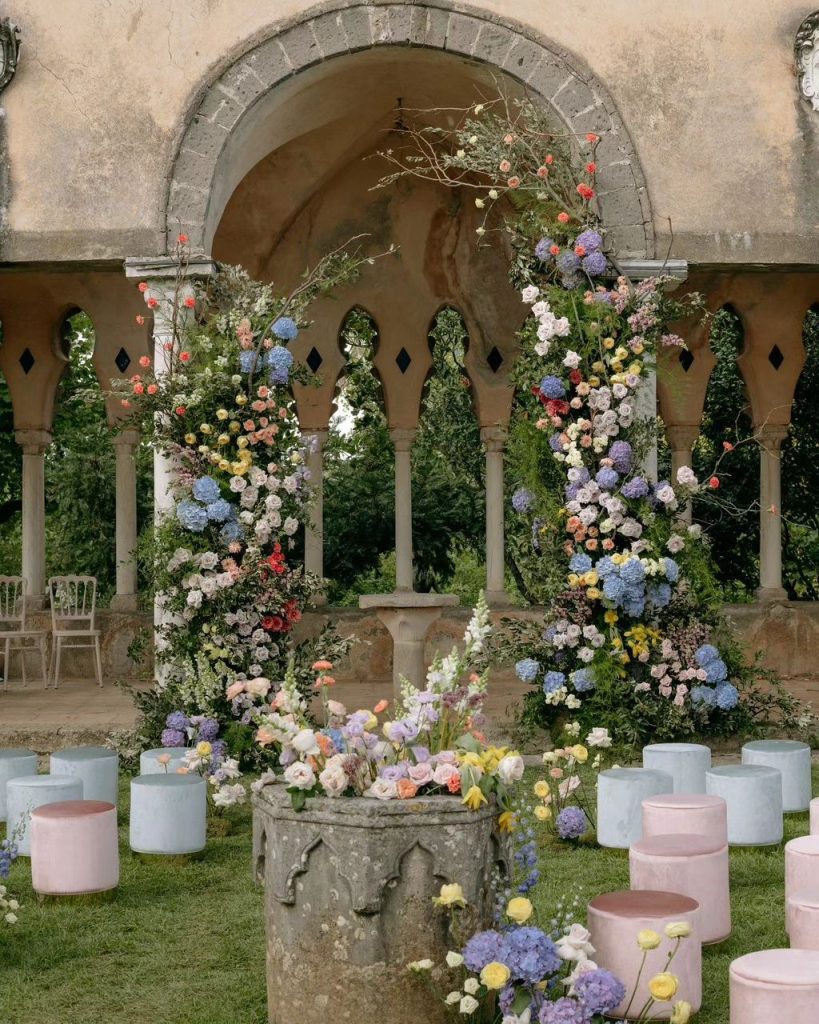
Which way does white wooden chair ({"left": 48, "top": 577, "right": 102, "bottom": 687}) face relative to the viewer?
toward the camera

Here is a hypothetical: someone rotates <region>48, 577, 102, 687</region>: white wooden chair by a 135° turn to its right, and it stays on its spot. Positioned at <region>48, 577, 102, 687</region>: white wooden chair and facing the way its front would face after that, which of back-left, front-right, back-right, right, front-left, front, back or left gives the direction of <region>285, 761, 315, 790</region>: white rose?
back-left

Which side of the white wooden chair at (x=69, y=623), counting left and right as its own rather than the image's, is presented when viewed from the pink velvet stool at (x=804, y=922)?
front

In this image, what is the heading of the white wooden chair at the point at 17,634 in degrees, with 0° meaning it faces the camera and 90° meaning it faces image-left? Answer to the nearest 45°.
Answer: approximately 315°

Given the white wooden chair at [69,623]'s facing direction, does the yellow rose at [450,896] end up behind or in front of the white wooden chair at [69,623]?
in front

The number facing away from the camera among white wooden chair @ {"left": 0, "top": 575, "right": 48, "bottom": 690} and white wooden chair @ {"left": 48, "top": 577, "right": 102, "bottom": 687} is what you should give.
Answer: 0

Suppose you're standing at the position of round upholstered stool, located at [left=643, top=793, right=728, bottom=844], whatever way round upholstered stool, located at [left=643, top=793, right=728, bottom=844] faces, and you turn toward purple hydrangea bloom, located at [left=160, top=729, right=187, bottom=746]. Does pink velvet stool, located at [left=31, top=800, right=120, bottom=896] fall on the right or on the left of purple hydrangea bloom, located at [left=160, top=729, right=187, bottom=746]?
left

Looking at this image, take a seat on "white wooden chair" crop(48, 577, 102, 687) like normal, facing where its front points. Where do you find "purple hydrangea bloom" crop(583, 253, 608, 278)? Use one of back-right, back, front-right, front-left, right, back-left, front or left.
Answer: front-left

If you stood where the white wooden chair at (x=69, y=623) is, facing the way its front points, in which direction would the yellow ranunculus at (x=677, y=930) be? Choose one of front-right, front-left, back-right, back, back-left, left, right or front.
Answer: front

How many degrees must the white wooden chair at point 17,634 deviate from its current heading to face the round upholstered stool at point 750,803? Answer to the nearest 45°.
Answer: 0° — it already faces it

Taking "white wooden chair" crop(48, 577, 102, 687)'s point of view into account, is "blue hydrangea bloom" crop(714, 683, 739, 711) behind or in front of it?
in front

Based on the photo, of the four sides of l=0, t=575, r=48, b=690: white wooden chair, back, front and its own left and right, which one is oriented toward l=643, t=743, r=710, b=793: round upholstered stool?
front

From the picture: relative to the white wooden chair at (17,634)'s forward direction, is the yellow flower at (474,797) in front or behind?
in front

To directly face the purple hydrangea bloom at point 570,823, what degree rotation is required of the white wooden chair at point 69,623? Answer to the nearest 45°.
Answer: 0° — it already faces it
